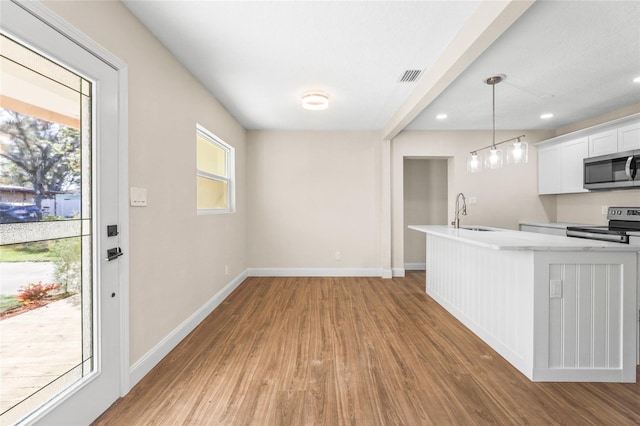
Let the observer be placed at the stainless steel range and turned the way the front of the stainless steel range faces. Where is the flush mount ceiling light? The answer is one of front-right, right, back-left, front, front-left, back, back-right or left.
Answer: front

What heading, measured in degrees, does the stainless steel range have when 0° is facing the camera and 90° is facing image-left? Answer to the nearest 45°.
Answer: approximately 45°

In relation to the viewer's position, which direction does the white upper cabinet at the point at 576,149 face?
facing the viewer and to the left of the viewer

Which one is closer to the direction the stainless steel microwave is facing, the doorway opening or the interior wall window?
the interior wall window

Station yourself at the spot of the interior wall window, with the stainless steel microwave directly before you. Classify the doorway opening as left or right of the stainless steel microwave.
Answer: left

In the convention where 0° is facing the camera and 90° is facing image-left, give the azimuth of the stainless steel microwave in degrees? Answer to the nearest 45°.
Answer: approximately 45°

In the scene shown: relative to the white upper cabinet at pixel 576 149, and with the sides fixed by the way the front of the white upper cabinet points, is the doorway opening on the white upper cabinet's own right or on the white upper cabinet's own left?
on the white upper cabinet's own right

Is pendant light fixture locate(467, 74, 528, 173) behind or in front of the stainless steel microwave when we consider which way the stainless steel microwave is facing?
in front

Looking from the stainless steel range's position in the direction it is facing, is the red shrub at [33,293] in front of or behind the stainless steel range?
in front

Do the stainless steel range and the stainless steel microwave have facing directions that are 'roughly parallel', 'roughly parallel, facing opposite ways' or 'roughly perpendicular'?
roughly parallel

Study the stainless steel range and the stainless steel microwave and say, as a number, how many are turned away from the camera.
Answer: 0

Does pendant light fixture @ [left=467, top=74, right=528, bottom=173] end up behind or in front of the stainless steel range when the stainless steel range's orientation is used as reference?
in front
